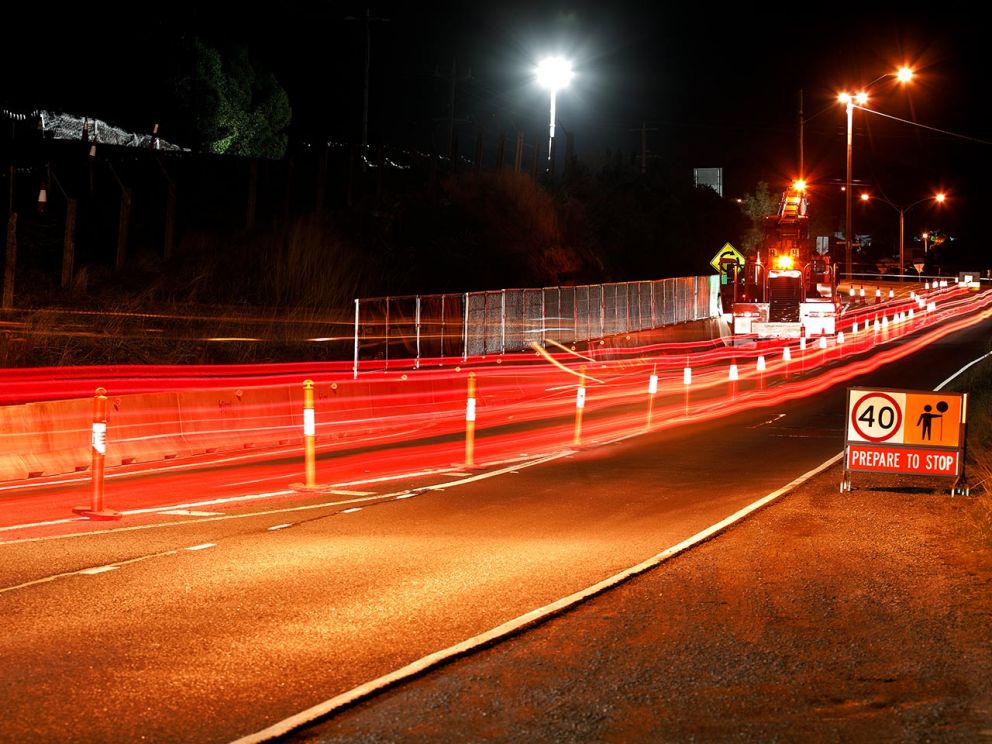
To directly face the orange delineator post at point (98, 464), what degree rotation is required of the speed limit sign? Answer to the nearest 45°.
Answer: approximately 45° to its right

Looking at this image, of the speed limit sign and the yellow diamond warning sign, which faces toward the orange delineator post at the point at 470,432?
the yellow diamond warning sign

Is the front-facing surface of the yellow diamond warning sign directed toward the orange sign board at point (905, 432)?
yes

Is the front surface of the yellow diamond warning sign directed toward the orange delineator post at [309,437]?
yes

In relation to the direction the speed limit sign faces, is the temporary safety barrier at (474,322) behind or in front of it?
behind

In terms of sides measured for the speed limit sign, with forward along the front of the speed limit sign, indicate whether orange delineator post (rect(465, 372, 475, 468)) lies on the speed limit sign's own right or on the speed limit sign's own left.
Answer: on the speed limit sign's own right

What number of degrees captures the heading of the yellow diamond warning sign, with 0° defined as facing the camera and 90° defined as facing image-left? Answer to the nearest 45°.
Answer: approximately 0°

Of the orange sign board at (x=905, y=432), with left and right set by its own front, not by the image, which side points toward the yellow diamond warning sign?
back

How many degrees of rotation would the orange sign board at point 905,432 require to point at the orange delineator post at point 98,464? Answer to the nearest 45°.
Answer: approximately 45° to its right

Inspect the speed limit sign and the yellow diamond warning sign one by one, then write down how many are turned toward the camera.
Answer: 2
